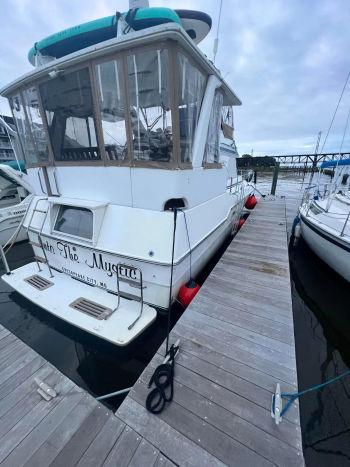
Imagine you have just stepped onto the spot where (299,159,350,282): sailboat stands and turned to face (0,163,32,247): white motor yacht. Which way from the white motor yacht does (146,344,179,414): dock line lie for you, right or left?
left

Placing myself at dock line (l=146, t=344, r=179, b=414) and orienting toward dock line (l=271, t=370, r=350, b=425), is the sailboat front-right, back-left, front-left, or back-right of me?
front-left

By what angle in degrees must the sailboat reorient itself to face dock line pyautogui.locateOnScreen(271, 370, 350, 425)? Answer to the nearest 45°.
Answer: approximately 45° to its right

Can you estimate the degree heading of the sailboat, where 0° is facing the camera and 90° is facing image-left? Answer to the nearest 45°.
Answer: approximately 315°

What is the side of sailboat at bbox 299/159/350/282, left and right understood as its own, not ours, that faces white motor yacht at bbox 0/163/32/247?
right
